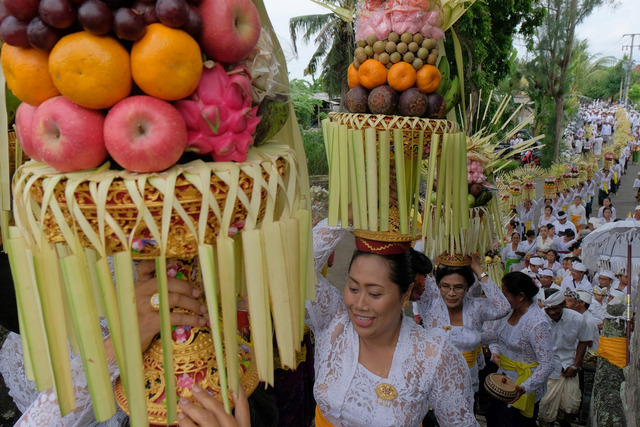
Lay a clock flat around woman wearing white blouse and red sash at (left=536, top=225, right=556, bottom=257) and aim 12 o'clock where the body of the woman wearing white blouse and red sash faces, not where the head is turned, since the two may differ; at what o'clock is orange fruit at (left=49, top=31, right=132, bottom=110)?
The orange fruit is roughly at 12 o'clock from the woman wearing white blouse and red sash.

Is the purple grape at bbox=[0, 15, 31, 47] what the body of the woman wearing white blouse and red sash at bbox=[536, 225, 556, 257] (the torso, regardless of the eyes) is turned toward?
yes

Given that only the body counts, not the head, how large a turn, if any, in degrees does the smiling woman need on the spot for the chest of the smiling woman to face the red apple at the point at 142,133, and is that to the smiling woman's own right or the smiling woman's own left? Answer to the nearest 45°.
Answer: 0° — they already face it

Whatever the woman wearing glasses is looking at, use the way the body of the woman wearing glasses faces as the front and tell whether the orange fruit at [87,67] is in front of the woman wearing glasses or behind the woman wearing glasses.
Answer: in front

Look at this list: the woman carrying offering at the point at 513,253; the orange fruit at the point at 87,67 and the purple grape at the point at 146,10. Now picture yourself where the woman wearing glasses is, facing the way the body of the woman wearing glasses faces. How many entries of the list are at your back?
1

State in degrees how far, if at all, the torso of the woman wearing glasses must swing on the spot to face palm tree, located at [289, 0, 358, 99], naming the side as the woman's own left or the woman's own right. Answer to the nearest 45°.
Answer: approximately 180°

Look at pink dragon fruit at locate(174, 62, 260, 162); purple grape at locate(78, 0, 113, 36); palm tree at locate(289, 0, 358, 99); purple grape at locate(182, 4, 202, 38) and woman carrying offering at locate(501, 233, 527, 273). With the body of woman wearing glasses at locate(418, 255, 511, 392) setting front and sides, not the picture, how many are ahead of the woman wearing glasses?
3

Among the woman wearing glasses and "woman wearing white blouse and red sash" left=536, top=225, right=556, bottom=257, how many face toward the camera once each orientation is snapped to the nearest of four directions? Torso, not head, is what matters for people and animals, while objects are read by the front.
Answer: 2
